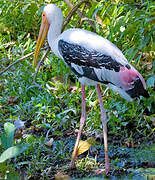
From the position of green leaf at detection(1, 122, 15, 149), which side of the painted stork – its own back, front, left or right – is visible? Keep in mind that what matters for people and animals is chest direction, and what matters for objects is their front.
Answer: front

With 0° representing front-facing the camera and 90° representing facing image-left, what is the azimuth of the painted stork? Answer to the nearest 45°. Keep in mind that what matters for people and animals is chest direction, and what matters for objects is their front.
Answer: approximately 90°

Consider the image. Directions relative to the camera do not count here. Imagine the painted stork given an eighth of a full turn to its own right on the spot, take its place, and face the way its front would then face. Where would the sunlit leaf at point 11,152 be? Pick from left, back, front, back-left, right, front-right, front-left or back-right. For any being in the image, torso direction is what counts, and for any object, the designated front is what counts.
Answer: left
